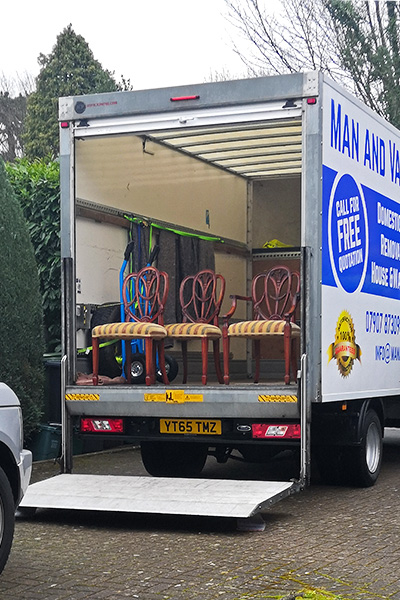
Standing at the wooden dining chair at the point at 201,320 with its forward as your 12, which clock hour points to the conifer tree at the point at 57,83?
The conifer tree is roughly at 4 o'clock from the wooden dining chair.

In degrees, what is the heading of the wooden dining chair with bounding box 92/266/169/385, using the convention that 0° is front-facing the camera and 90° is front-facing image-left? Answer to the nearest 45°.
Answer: approximately 45°

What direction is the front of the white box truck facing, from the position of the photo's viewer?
facing away from the viewer and to the right of the viewer

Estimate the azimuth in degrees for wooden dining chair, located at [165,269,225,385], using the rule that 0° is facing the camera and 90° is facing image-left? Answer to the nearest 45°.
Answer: approximately 45°

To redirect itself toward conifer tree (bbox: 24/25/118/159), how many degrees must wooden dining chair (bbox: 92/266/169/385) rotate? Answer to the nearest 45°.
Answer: approximately 135° to its right

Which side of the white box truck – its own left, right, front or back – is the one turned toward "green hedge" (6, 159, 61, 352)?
left
